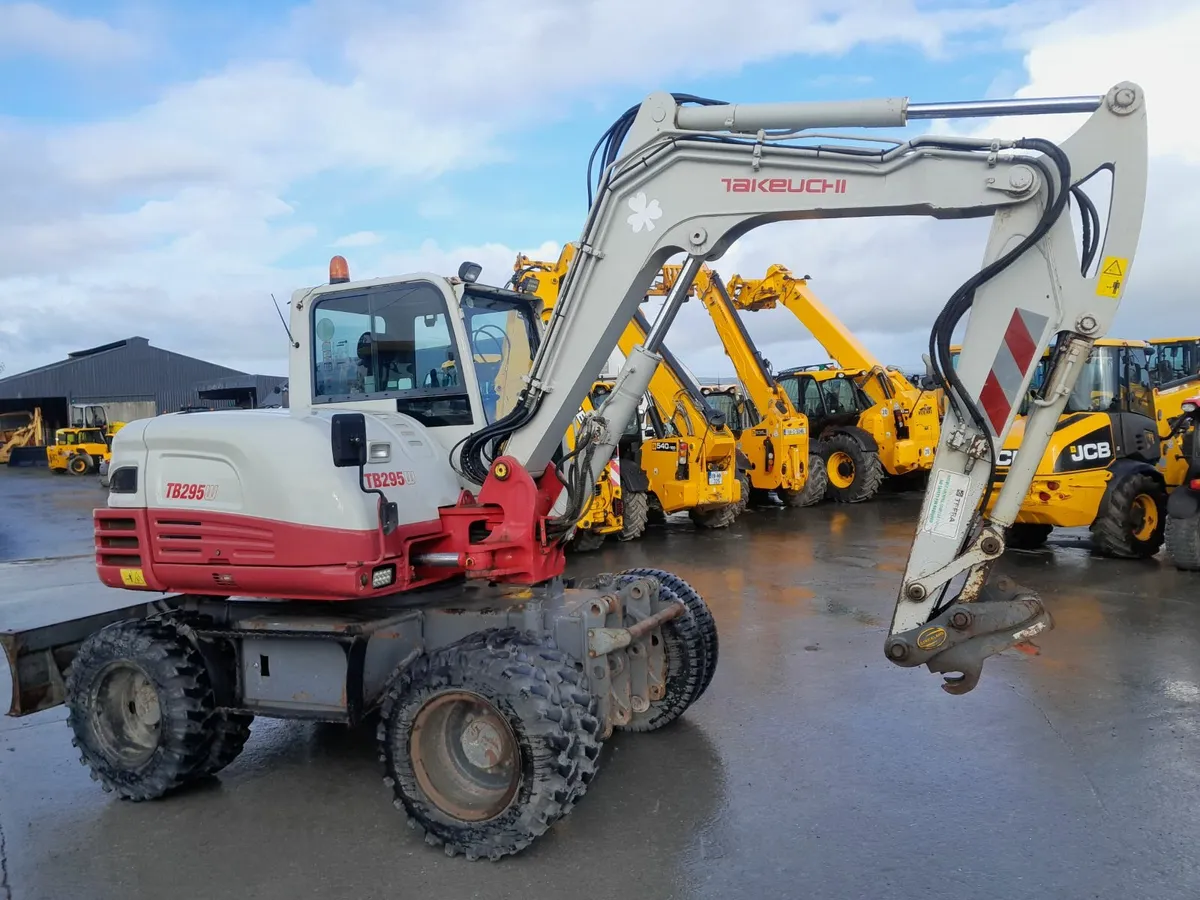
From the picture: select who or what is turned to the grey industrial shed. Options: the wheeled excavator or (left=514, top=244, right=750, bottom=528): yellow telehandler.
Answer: the yellow telehandler

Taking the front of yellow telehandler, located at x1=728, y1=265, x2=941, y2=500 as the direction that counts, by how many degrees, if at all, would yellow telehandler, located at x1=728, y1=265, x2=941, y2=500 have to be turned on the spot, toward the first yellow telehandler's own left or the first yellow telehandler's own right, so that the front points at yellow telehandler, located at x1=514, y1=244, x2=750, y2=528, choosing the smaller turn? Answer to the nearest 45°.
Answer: approximately 90° to the first yellow telehandler's own left

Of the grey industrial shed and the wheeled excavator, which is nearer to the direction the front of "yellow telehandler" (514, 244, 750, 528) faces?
the grey industrial shed

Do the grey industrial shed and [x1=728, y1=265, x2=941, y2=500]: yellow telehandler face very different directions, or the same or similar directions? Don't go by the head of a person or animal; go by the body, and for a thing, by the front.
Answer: very different directions

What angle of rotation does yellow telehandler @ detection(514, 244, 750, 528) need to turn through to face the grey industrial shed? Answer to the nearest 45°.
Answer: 0° — it already faces it

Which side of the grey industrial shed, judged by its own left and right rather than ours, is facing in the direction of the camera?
front

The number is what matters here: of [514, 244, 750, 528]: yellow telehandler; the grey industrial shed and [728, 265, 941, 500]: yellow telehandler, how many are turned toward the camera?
1

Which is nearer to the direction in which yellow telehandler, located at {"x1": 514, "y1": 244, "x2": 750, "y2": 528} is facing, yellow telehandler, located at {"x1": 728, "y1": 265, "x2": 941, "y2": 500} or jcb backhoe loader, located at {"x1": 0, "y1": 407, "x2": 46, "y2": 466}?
the jcb backhoe loader

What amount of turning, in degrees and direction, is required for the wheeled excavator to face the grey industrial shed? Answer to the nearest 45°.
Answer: approximately 180°

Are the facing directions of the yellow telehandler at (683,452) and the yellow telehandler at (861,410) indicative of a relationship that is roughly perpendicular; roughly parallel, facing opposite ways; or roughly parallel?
roughly parallel

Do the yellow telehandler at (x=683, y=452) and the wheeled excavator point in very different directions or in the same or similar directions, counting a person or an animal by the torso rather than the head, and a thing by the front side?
very different directions

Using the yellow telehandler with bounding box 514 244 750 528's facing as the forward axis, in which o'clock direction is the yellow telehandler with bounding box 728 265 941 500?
the yellow telehandler with bounding box 728 265 941 500 is roughly at 3 o'clock from the yellow telehandler with bounding box 514 244 750 528.

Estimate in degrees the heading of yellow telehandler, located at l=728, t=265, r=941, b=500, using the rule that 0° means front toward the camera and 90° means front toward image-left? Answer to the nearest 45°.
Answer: approximately 135°
